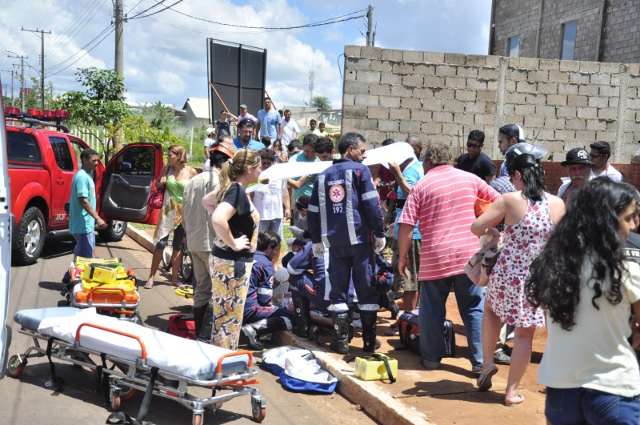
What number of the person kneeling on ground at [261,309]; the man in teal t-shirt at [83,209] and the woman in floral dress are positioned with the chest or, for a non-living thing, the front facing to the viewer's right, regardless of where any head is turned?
2

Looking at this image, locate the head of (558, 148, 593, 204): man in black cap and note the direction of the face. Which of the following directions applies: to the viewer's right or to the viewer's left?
to the viewer's left

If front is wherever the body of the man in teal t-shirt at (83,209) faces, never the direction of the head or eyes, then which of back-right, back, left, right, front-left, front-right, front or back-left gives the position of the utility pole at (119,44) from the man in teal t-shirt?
left

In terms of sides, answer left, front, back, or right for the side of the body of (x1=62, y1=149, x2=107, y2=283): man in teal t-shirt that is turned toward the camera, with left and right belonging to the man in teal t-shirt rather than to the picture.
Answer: right

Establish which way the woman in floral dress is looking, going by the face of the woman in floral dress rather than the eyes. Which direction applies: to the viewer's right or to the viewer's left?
to the viewer's left

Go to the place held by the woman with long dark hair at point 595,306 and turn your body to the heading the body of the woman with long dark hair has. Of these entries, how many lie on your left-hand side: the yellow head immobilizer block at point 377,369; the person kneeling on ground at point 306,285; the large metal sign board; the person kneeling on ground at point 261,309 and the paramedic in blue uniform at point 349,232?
5

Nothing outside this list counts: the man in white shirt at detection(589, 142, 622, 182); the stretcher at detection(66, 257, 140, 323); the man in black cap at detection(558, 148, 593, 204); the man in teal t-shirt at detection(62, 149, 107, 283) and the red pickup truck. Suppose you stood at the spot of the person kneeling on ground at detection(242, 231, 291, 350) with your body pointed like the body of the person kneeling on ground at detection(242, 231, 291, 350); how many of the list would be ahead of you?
2

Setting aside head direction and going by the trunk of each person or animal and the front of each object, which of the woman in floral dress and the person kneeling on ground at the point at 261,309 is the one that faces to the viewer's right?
the person kneeling on ground

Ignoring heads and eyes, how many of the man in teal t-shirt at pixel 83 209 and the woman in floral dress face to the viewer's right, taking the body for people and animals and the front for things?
1

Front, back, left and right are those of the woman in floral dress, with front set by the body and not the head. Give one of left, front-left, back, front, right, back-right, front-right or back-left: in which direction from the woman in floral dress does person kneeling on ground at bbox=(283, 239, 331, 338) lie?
front

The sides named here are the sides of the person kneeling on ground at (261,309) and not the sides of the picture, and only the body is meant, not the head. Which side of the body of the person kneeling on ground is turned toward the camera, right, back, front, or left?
right
